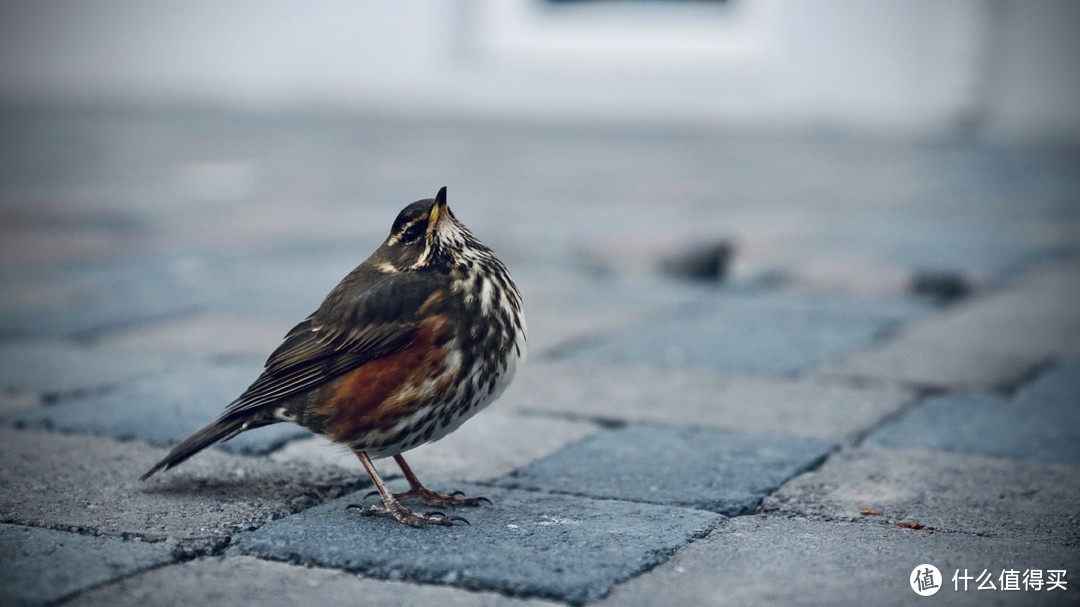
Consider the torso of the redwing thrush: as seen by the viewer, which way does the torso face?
to the viewer's right

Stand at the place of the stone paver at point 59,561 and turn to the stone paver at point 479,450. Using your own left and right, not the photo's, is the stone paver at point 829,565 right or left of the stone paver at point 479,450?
right

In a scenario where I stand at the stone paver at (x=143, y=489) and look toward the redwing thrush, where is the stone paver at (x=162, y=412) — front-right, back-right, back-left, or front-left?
back-left

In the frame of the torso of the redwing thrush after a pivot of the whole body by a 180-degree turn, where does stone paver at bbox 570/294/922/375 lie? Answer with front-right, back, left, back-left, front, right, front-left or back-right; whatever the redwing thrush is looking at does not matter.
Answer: back-right

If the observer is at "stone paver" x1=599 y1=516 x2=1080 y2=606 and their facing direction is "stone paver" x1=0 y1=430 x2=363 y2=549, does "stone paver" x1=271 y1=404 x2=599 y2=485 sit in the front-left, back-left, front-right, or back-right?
front-right

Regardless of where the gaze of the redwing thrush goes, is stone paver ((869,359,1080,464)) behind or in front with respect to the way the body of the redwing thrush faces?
in front

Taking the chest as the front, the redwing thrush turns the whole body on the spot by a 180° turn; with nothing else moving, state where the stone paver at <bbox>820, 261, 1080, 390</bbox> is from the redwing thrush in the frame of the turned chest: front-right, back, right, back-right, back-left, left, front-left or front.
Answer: back-right

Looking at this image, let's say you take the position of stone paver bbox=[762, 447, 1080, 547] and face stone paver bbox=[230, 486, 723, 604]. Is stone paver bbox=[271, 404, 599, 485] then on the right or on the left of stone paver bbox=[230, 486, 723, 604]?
right

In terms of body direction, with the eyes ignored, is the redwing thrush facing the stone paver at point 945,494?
yes

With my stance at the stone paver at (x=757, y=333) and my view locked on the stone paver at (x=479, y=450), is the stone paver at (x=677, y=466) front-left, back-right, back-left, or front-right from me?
front-left

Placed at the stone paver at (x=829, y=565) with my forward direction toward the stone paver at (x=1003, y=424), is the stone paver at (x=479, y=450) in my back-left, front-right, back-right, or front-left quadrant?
front-left
